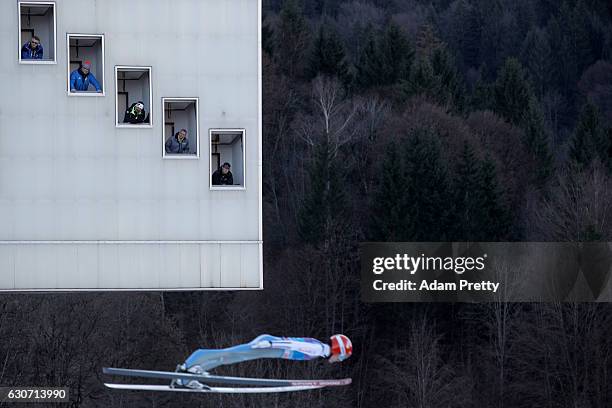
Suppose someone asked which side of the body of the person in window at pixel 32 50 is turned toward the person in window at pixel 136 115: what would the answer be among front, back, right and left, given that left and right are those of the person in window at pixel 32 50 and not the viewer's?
left

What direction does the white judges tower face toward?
toward the camera

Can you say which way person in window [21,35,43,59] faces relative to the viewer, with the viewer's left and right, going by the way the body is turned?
facing the viewer

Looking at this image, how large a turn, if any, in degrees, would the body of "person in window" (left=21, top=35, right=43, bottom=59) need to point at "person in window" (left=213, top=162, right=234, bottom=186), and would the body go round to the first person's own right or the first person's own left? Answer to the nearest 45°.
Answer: approximately 90° to the first person's own left
